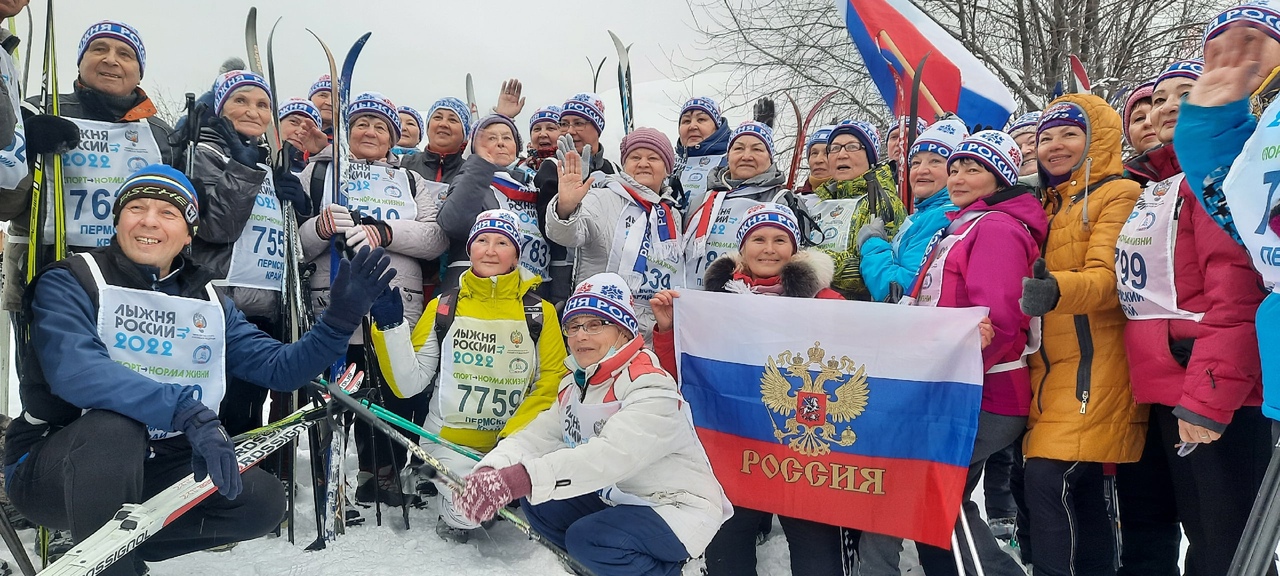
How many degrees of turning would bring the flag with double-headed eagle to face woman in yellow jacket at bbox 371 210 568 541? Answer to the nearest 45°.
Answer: approximately 90° to its right

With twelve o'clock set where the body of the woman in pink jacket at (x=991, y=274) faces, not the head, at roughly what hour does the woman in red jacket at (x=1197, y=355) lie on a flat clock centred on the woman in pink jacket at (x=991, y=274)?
the woman in red jacket at (x=1197, y=355) is roughly at 8 o'clock from the woman in pink jacket at (x=991, y=274).

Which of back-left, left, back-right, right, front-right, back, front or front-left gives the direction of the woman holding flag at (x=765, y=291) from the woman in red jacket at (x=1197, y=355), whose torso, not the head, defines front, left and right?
front-right

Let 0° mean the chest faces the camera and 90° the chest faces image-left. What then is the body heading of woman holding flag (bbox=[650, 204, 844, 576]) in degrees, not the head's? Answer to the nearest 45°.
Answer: approximately 0°

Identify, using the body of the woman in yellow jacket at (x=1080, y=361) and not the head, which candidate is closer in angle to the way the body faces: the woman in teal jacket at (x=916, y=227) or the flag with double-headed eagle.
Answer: the flag with double-headed eagle

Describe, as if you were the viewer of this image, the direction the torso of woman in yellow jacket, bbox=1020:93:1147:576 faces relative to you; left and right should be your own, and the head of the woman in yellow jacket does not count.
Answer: facing the viewer and to the left of the viewer

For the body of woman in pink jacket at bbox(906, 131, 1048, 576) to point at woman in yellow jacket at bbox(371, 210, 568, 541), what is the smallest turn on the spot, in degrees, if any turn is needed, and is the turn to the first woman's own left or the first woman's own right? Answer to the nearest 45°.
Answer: approximately 45° to the first woman's own right

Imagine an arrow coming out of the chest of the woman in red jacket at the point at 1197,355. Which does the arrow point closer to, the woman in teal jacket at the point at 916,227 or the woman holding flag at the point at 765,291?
the woman holding flag

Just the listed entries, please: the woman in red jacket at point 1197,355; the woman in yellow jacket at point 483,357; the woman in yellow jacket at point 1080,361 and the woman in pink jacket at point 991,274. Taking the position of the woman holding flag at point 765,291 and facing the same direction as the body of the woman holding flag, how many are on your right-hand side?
1

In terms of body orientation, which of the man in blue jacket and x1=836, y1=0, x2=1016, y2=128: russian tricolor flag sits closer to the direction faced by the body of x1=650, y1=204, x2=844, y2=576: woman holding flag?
the man in blue jacket
